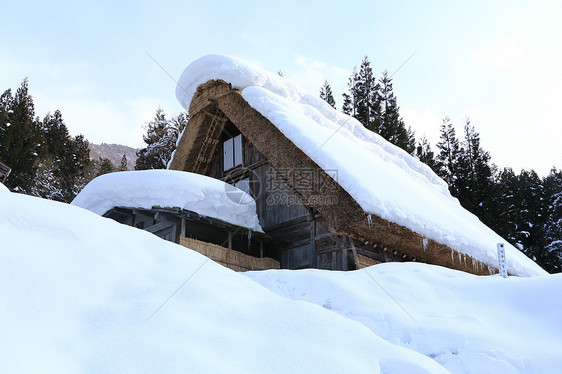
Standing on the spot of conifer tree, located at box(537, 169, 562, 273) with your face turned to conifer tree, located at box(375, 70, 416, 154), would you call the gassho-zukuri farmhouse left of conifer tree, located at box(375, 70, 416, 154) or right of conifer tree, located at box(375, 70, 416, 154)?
left

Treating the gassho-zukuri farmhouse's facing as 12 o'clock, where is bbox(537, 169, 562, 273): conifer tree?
The conifer tree is roughly at 6 o'clock from the gassho-zukuri farmhouse.

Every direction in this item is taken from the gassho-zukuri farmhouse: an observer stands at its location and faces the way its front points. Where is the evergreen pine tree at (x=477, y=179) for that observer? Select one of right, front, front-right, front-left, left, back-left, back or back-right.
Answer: back

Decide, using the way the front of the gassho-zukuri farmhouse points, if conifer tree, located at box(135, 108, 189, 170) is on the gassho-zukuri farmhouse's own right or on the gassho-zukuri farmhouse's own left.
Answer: on the gassho-zukuri farmhouse's own right

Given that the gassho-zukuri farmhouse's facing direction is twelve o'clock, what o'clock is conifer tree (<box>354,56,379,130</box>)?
The conifer tree is roughly at 5 o'clock from the gassho-zukuri farmhouse.

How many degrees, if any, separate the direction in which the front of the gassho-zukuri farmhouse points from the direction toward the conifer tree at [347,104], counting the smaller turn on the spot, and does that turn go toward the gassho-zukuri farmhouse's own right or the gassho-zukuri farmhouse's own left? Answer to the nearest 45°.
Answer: approximately 135° to the gassho-zukuri farmhouse's own right

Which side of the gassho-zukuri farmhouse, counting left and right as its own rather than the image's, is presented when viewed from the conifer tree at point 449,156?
back

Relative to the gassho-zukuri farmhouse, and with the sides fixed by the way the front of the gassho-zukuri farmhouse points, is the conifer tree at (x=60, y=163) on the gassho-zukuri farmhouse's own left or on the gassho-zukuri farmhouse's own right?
on the gassho-zukuri farmhouse's own right

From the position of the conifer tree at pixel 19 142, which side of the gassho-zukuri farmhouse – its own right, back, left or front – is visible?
right

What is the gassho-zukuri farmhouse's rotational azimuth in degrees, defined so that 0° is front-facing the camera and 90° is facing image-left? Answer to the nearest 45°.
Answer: approximately 45°

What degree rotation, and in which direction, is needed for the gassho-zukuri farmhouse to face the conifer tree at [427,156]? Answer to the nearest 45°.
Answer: approximately 180°
